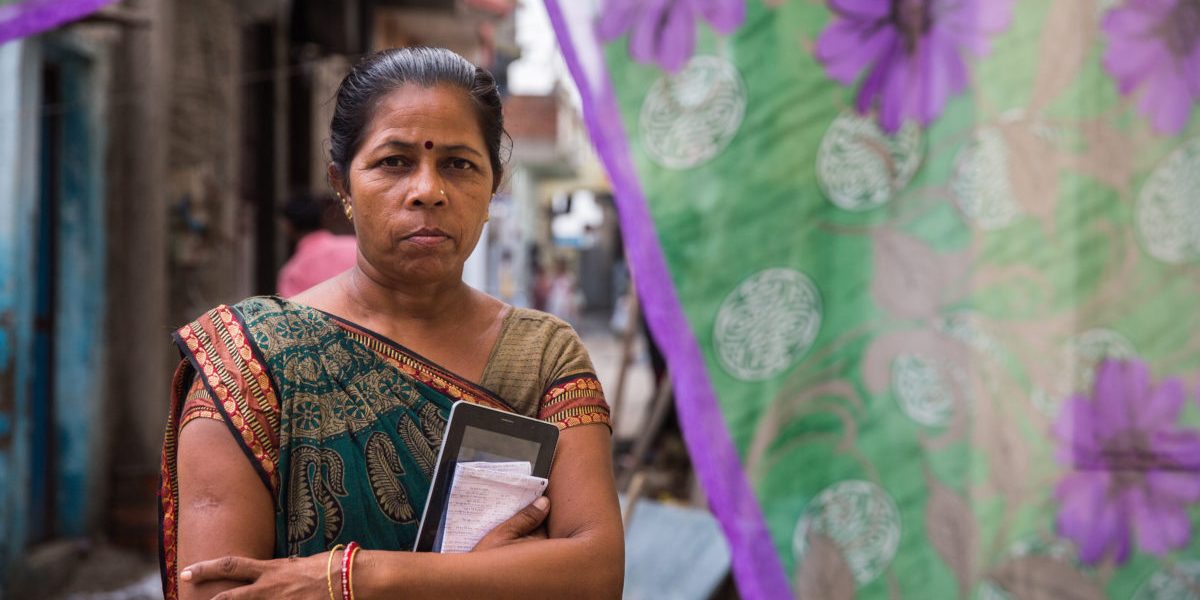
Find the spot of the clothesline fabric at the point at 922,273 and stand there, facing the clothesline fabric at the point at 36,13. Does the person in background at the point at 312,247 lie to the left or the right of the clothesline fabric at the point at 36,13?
right

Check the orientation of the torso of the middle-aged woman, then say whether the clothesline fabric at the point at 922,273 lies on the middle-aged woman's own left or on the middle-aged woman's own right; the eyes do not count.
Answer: on the middle-aged woman's own left

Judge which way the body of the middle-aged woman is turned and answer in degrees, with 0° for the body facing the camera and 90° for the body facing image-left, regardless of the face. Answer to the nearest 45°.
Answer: approximately 0°

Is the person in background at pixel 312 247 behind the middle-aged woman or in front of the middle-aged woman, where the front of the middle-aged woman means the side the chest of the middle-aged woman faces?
behind
